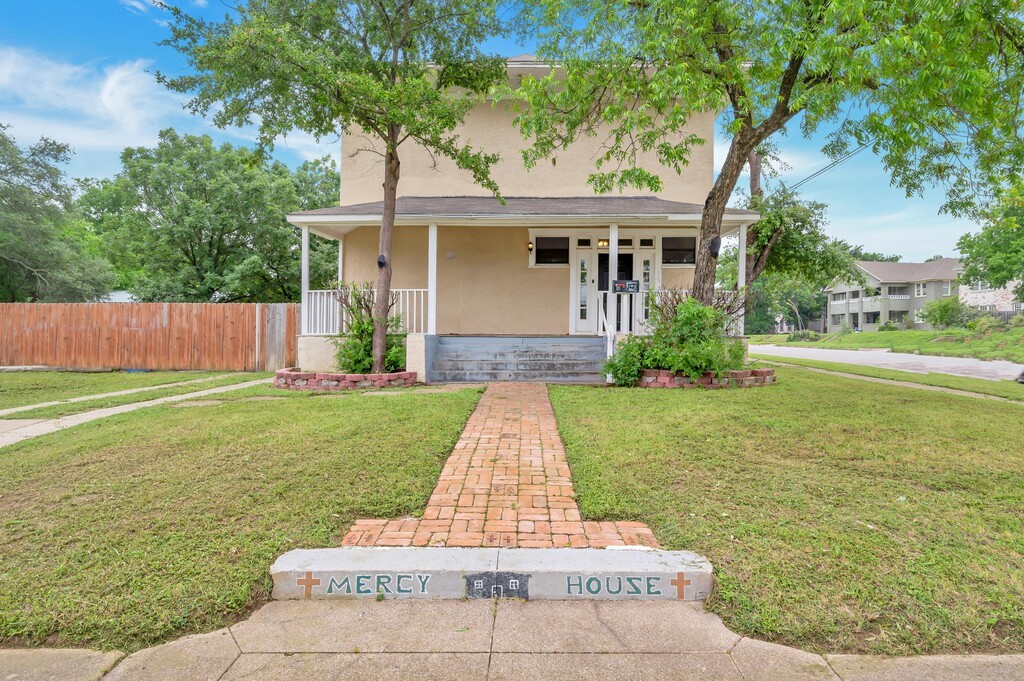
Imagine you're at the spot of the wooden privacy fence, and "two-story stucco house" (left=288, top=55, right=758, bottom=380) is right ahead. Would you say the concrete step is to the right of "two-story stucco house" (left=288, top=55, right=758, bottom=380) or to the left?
right

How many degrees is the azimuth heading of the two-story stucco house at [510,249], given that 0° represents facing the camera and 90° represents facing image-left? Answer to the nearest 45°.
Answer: approximately 0°

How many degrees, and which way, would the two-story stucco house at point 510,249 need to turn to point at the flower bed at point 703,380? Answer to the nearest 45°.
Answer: approximately 45° to its left

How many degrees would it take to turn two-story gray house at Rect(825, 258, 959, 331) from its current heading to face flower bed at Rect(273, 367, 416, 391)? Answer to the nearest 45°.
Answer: approximately 45° to its left

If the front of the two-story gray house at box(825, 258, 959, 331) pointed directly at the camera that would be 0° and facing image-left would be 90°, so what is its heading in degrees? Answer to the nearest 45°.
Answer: approximately 45°

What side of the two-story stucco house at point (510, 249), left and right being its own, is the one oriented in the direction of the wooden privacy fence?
right
